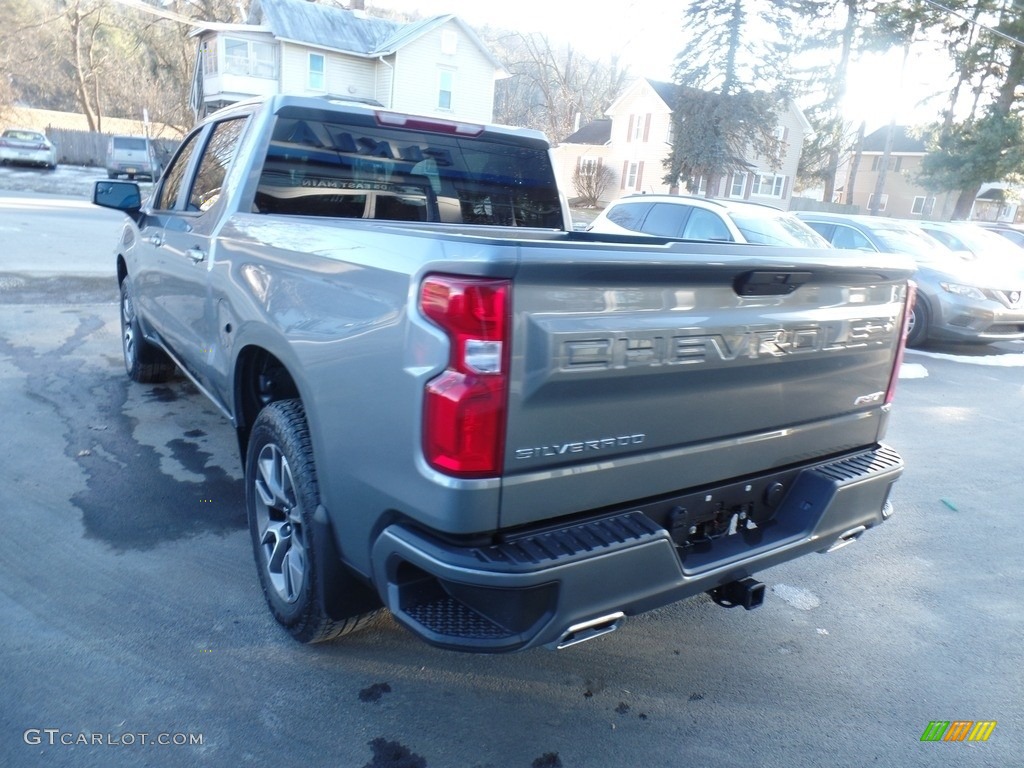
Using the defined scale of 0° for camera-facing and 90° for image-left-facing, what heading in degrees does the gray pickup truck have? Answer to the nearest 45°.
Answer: approximately 135°

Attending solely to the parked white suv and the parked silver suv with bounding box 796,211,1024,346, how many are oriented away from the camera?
0

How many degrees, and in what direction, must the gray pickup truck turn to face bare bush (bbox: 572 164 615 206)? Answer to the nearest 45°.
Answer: approximately 45° to its right

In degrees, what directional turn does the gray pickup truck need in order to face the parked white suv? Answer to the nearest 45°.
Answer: approximately 45° to its right

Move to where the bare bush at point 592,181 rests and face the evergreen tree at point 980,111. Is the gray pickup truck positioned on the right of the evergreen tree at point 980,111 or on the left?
right

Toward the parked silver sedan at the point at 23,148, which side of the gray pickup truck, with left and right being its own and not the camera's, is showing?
front

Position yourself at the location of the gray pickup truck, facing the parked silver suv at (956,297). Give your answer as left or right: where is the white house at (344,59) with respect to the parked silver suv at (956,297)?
left

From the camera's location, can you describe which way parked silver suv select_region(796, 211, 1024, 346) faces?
facing the viewer and to the right of the viewer

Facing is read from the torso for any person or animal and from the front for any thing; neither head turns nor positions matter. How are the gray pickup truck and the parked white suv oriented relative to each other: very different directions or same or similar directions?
very different directions

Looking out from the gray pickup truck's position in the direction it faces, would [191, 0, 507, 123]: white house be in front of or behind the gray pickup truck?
in front

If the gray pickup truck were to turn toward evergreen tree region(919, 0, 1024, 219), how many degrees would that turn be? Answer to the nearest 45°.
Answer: approximately 90° to its right

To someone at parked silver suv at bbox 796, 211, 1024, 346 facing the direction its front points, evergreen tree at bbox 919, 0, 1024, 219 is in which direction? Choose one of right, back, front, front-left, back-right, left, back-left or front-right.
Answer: back-left
